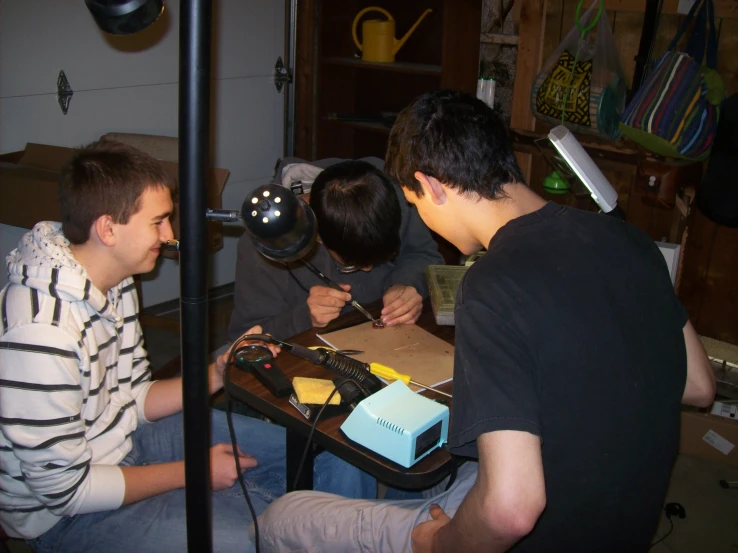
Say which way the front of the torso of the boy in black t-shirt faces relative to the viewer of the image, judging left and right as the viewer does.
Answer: facing away from the viewer and to the left of the viewer

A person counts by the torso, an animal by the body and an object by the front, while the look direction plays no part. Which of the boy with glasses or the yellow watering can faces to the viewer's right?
the yellow watering can

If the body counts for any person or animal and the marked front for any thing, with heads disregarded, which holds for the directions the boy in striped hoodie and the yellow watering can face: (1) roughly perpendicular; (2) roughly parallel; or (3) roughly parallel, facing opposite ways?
roughly parallel

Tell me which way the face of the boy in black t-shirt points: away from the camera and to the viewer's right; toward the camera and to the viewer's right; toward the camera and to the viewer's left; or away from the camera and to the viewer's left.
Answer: away from the camera and to the viewer's left

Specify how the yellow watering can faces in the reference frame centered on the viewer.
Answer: facing to the right of the viewer

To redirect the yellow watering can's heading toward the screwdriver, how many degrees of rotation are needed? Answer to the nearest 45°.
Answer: approximately 90° to its right

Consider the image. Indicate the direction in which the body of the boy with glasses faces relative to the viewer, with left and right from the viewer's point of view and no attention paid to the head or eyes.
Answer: facing the viewer

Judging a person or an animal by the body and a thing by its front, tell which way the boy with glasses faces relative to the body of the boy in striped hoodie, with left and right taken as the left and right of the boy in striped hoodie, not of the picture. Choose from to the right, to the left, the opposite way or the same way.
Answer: to the right

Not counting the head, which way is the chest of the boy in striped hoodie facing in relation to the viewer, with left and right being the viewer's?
facing to the right of the viewer

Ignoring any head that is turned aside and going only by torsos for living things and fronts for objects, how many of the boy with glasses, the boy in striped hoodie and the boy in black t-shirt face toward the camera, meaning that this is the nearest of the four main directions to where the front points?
1

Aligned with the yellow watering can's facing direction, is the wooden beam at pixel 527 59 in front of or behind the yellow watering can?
in front

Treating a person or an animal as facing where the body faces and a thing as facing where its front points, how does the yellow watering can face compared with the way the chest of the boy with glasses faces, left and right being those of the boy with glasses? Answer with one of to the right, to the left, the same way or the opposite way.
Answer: to the left

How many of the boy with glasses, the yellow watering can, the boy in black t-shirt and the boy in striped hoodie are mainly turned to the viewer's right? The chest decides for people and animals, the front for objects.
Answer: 2

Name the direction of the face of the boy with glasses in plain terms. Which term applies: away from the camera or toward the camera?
toward the camera

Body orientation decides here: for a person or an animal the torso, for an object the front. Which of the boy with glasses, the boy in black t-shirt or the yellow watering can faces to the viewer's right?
the yellow watering can
